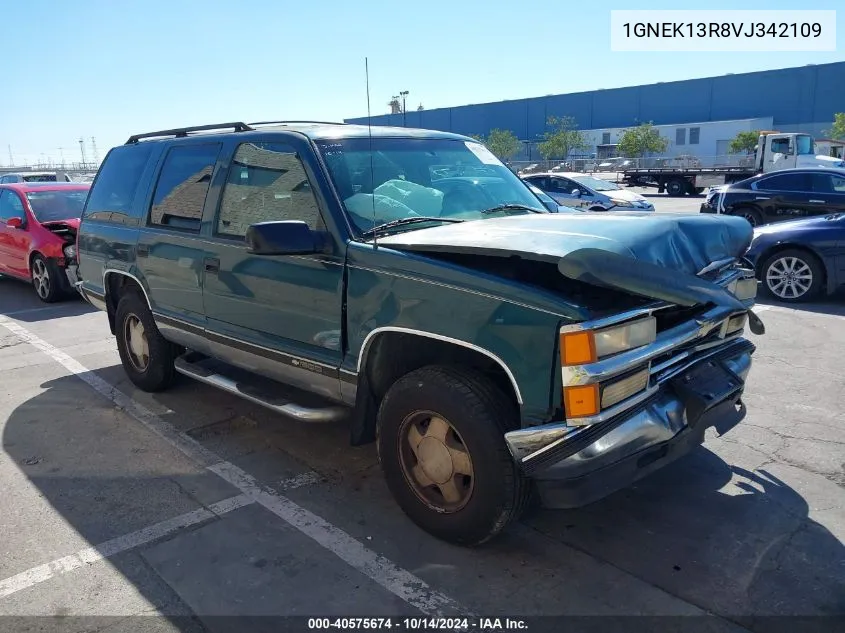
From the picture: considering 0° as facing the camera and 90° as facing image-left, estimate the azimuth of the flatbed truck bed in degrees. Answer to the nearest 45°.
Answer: approximately 270°

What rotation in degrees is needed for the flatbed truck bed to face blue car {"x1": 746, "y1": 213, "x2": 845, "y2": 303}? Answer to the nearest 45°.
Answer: approximately 90° to its right

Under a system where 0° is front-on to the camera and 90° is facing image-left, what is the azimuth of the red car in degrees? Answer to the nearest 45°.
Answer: approximately 315°

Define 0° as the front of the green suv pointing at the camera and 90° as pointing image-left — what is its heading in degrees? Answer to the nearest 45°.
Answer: approximately 315°
